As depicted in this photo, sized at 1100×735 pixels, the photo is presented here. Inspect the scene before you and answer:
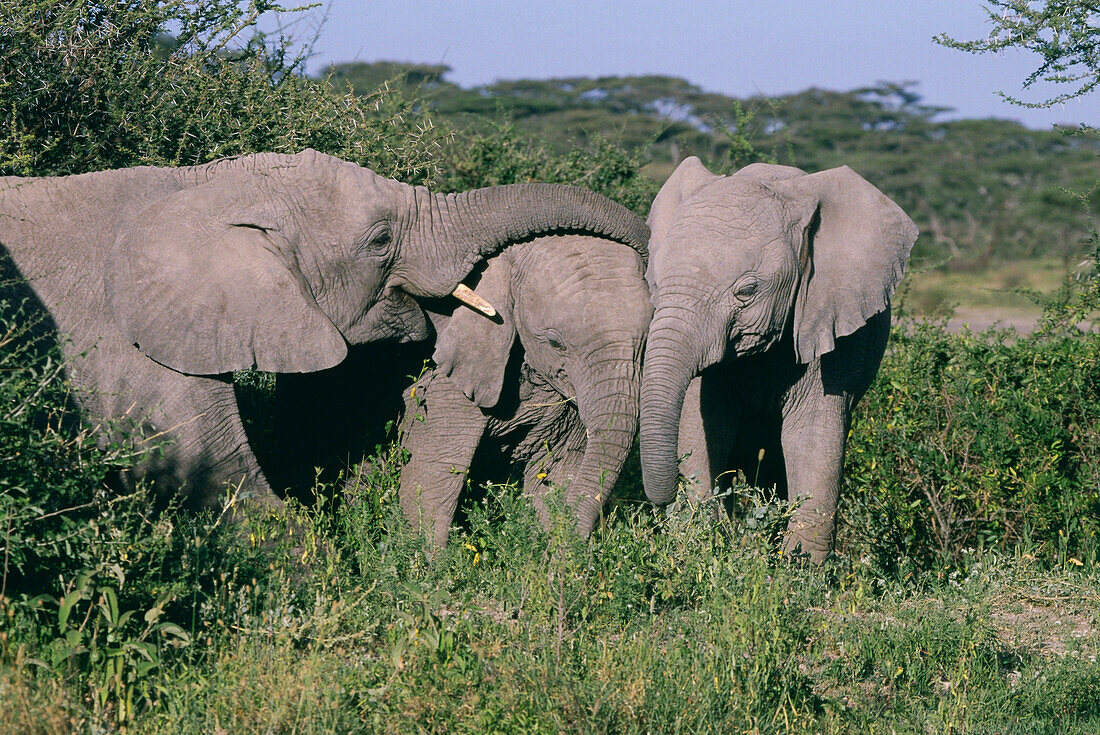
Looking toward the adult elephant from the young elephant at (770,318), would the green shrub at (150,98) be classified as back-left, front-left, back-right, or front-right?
front-right

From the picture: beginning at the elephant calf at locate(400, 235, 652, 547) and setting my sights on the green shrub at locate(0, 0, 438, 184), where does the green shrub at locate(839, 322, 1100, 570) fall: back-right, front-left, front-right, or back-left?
back-right

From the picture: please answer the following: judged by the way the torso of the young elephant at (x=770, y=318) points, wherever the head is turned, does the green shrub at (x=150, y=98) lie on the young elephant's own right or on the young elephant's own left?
on the young elephant's own right

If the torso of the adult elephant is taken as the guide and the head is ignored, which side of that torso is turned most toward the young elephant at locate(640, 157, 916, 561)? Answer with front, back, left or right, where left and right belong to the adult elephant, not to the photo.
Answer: front

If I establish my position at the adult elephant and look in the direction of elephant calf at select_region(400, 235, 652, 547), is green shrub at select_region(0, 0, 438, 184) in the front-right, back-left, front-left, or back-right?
back-left

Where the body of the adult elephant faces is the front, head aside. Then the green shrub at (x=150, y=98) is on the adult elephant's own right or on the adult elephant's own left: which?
on the adult elephant's own left

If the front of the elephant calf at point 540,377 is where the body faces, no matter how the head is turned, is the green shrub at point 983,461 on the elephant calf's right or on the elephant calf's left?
on the elephant calf's left

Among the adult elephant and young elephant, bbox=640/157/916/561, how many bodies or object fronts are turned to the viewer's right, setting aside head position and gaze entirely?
1

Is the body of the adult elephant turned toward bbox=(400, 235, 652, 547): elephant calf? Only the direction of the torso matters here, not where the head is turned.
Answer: yes

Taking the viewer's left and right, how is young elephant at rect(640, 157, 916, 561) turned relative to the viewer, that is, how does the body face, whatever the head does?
facing the viewer and to the left of the viewer

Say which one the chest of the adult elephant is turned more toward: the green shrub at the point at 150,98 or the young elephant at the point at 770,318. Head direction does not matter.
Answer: the young elephant

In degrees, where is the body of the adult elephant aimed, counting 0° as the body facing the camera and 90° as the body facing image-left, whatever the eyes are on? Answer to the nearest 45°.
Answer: approximately 270°
